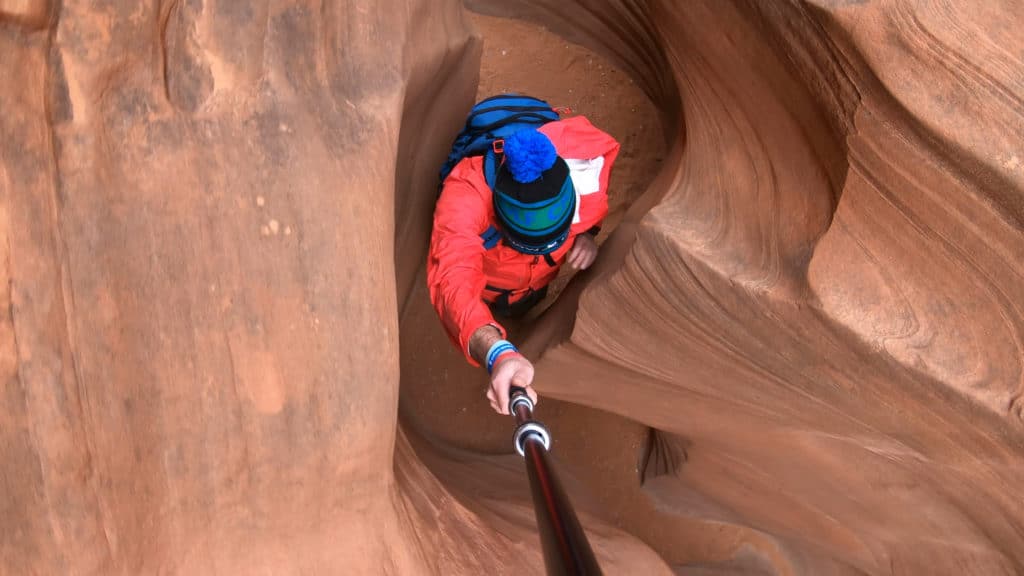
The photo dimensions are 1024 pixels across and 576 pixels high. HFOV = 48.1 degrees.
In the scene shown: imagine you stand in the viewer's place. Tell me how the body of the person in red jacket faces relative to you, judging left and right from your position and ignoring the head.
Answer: facing the viewer

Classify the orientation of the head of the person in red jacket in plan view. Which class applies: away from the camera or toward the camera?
toward the camera
